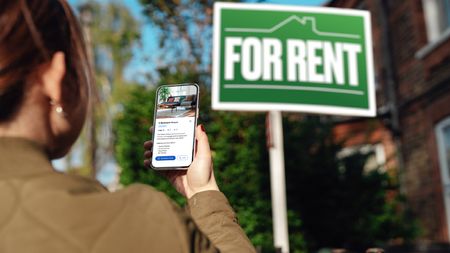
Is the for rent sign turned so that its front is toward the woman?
yes

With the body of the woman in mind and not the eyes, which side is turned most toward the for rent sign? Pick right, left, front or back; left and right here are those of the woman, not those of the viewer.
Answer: front

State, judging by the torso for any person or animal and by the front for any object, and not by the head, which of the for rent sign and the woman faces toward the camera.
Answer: the for rent sign

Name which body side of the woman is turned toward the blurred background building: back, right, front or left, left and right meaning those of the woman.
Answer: front

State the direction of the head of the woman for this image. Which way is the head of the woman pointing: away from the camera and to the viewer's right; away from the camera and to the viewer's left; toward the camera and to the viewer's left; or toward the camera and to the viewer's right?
away from the camera and to the viewer's right

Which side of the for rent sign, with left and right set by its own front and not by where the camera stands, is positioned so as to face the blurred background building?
back

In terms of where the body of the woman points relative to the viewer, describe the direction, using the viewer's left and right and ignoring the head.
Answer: facing away from the viewer and to the right of the viewer

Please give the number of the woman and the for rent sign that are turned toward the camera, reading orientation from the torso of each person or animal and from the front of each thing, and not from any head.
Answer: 1

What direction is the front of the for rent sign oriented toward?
toward the camera
